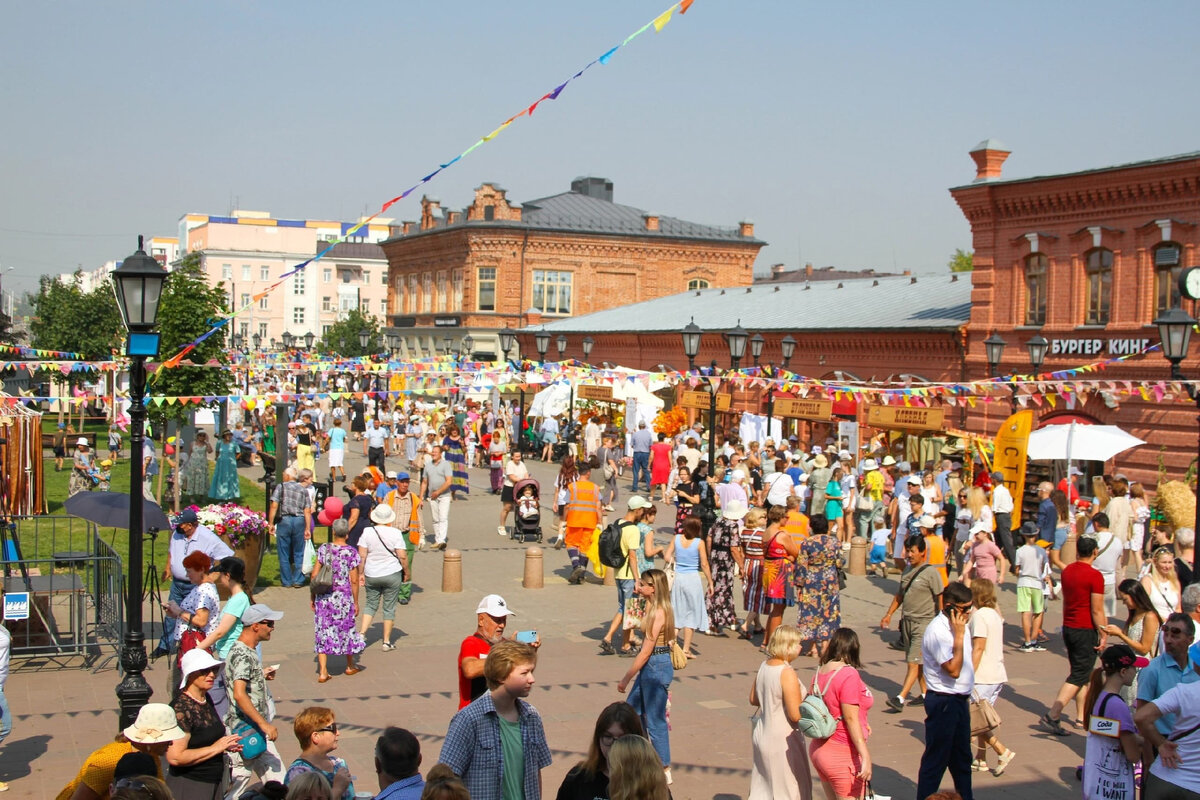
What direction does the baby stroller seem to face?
toward the camera

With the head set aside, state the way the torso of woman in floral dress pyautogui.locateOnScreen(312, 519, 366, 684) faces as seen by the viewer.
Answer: away from the camera

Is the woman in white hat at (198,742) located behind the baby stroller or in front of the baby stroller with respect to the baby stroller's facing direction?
in front

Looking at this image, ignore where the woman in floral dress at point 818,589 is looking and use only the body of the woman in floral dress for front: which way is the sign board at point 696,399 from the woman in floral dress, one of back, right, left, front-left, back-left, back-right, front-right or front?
front

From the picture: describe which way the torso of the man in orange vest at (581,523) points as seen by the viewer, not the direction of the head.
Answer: away from the camera

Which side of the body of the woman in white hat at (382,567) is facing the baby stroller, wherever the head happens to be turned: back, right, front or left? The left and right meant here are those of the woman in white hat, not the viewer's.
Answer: front

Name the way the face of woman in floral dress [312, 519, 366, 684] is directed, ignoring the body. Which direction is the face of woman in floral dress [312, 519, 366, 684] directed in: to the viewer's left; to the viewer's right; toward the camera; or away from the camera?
away from the camera

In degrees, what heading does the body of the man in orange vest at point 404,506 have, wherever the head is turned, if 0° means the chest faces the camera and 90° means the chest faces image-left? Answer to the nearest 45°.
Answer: approximately 0°

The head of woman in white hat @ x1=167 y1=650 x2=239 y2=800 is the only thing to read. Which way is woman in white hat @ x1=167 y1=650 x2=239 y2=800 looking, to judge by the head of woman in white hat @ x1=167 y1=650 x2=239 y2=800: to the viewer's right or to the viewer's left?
to the viewer's right

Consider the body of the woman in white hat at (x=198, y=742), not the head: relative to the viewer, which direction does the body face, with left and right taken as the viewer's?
facing the viewer and to the right of the viewer

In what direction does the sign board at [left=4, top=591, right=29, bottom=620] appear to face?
toward the camera

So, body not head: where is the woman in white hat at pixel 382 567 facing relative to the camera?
away from the camera

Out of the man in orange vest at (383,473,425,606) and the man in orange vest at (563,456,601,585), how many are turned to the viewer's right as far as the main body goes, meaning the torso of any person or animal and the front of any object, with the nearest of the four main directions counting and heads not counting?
0

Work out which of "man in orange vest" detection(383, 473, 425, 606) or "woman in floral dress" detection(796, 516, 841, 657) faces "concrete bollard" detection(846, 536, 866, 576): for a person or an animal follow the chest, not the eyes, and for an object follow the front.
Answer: the woman in floral dress

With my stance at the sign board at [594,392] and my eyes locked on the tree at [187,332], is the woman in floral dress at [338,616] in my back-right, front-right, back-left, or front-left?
front-left

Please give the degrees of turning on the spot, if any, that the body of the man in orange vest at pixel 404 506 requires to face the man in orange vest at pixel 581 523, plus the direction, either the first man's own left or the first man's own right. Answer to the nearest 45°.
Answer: approximately 90° to the first man's own left

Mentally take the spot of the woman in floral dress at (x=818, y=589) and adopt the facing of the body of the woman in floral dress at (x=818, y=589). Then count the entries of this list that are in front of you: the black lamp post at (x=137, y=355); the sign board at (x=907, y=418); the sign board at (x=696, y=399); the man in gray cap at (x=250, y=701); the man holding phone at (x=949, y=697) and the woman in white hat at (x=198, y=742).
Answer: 2

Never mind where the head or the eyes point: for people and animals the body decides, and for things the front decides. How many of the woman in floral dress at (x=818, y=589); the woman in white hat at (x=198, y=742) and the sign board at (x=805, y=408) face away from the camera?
1
